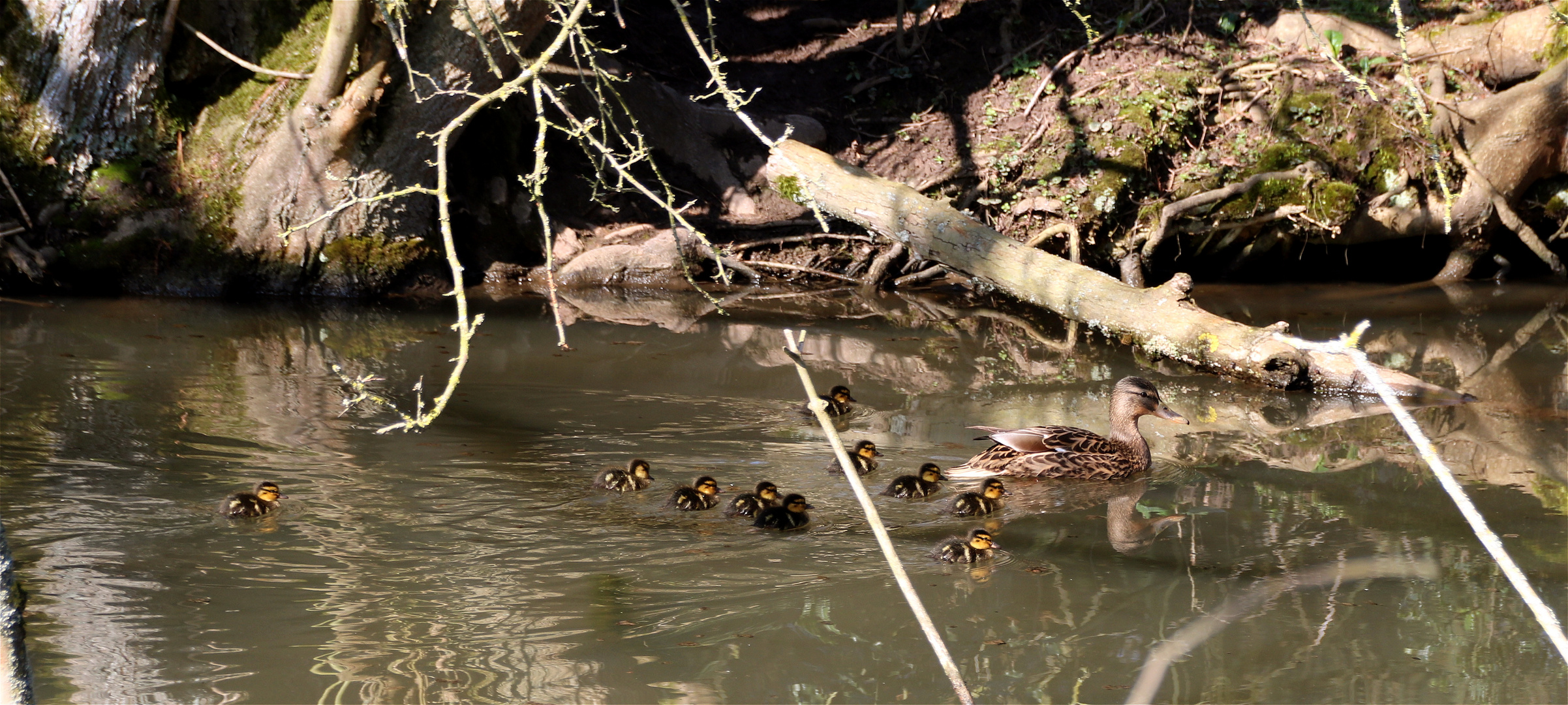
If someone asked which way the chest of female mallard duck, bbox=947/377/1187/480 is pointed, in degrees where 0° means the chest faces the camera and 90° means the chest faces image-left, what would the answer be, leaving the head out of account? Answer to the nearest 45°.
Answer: approximately 270°

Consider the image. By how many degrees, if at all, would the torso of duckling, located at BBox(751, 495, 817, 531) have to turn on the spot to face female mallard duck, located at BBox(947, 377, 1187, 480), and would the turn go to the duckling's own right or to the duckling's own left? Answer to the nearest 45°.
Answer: approximately 45° to the duckling's own left

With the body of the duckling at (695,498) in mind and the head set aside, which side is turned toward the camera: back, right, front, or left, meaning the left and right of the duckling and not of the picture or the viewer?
right

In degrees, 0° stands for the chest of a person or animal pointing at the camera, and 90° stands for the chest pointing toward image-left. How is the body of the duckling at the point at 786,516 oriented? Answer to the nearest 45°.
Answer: approximately 270°

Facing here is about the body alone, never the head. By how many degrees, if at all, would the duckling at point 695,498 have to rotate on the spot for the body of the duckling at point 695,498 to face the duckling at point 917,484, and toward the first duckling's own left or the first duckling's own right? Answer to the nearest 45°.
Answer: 0° — it already faces it

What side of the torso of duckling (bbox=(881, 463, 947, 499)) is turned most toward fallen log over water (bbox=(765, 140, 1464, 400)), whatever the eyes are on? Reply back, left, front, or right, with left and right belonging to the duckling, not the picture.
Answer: left

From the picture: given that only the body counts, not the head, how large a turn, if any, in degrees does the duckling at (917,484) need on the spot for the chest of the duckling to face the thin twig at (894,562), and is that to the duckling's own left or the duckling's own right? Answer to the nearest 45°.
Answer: approximately 90° to the duckling's own right

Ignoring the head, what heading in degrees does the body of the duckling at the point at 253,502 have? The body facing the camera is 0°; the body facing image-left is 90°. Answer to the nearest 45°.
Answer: approximately 270°
